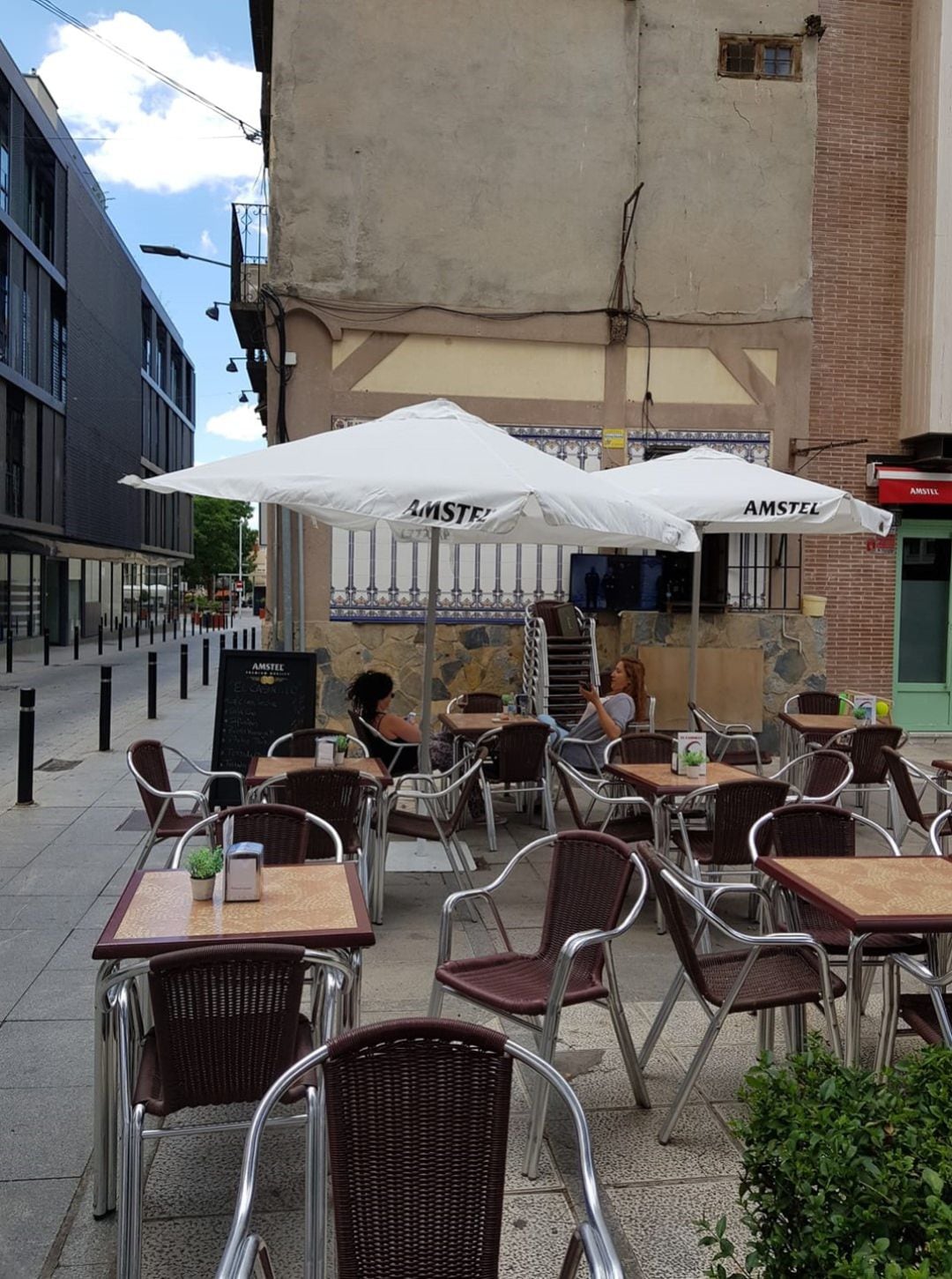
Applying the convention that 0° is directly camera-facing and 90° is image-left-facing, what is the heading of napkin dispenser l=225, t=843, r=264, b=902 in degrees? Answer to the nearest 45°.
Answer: approximately 0°

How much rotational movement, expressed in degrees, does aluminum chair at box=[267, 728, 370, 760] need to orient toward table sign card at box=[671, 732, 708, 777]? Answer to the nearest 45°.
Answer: approximately 45° to its left

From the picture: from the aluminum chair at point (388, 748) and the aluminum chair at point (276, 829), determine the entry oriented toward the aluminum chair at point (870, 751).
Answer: the aluminum chair at point (388, 748)

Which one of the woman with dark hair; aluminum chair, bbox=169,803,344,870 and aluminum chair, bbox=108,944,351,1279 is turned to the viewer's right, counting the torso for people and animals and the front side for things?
the woman with dark hair

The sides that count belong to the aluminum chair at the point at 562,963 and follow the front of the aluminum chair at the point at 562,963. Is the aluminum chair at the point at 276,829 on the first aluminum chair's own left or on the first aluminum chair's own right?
on the first aluminum chair's own right

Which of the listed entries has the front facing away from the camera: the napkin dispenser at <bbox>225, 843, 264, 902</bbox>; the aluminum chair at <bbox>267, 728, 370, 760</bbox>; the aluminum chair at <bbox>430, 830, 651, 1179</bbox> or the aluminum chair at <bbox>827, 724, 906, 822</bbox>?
the aluminum chair at <bbox>827, 724, 906, 822</bbox>

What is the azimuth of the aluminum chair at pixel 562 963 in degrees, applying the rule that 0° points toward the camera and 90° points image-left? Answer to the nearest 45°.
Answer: approximately 45°

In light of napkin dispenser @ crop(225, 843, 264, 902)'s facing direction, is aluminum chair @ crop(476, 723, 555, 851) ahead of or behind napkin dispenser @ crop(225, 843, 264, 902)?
behind

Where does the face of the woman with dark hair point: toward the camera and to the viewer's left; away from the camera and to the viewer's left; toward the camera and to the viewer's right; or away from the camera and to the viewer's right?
away from the camera and to the viewer's right

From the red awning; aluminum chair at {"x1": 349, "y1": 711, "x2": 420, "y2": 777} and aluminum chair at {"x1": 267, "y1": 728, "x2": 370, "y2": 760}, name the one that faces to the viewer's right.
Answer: aluminum chair at {"x1": 349, "y1": 711, "x2": 420, "y2": 777}

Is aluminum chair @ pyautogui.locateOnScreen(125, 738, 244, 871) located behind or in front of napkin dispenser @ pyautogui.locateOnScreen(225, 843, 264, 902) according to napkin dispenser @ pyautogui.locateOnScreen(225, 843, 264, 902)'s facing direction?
behind

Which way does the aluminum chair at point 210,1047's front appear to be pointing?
away from the camera
